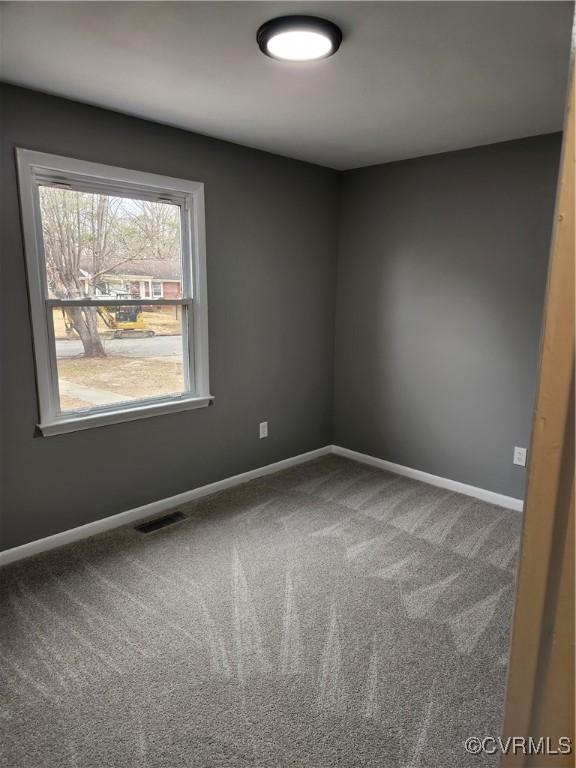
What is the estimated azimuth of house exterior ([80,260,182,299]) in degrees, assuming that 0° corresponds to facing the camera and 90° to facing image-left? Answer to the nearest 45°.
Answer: approximately 0°
